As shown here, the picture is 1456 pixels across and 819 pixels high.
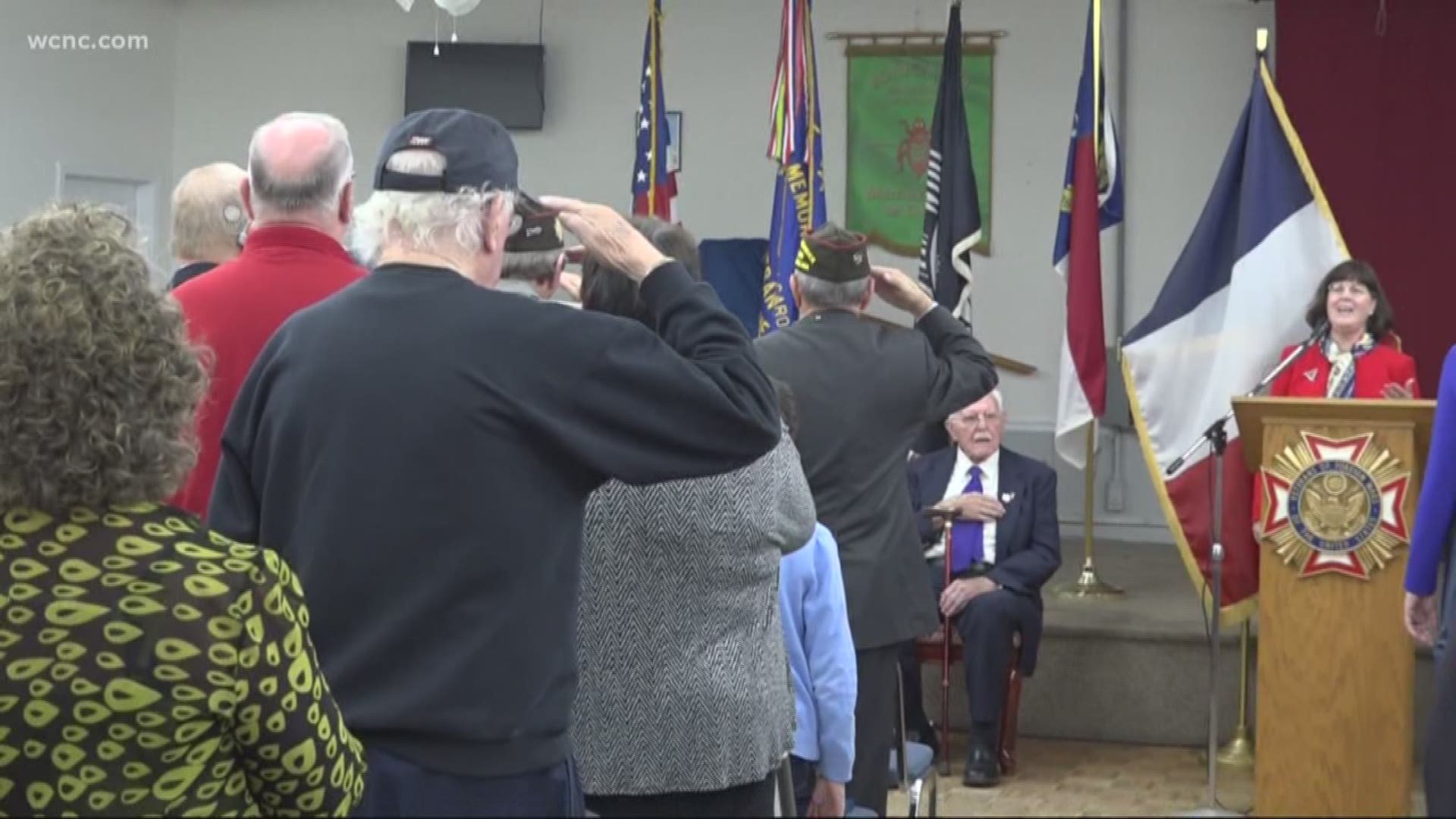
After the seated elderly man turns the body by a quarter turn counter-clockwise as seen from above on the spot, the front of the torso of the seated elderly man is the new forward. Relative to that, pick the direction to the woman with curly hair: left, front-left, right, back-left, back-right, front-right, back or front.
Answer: right

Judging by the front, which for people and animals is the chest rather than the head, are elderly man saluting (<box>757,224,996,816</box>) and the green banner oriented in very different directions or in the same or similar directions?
very different directions

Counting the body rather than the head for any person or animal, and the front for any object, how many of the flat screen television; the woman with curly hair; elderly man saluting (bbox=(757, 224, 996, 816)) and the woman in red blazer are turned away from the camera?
2

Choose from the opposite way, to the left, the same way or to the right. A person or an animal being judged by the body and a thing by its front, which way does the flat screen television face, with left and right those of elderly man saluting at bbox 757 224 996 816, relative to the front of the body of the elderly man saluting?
the opposite way

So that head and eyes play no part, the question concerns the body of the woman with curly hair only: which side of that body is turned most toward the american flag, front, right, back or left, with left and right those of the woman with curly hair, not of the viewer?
front

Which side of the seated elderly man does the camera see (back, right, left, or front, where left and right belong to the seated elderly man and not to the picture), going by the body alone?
front

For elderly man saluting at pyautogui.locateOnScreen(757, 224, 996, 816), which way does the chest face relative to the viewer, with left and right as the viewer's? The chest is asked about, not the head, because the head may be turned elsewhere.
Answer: facing away from the viewer

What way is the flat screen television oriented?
toward the camera

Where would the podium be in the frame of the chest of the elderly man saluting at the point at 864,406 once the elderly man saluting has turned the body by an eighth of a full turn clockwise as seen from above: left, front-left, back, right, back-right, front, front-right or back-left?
front

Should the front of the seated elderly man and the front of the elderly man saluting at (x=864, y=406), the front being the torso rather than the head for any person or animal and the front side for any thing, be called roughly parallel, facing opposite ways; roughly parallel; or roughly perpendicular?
roughly parallel, facing opposite ways

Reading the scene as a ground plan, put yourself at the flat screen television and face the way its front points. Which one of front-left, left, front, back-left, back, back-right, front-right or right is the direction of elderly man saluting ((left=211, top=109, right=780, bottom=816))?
front

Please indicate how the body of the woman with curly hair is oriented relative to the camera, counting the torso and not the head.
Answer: away from the camera

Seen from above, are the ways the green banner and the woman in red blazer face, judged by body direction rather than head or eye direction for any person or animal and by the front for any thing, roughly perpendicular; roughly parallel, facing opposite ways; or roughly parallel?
roughly parallel

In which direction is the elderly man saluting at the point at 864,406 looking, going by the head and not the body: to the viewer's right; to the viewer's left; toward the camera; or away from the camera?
away from the camera

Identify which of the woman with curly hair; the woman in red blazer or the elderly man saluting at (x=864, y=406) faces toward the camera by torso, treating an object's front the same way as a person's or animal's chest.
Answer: the woman in red blazer

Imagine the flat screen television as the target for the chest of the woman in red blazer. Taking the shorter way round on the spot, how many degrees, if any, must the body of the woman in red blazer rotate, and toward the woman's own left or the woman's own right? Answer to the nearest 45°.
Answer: approximately 135° to the woman's own right

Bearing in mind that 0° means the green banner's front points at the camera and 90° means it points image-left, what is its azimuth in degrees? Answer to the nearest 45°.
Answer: approximately 0°
